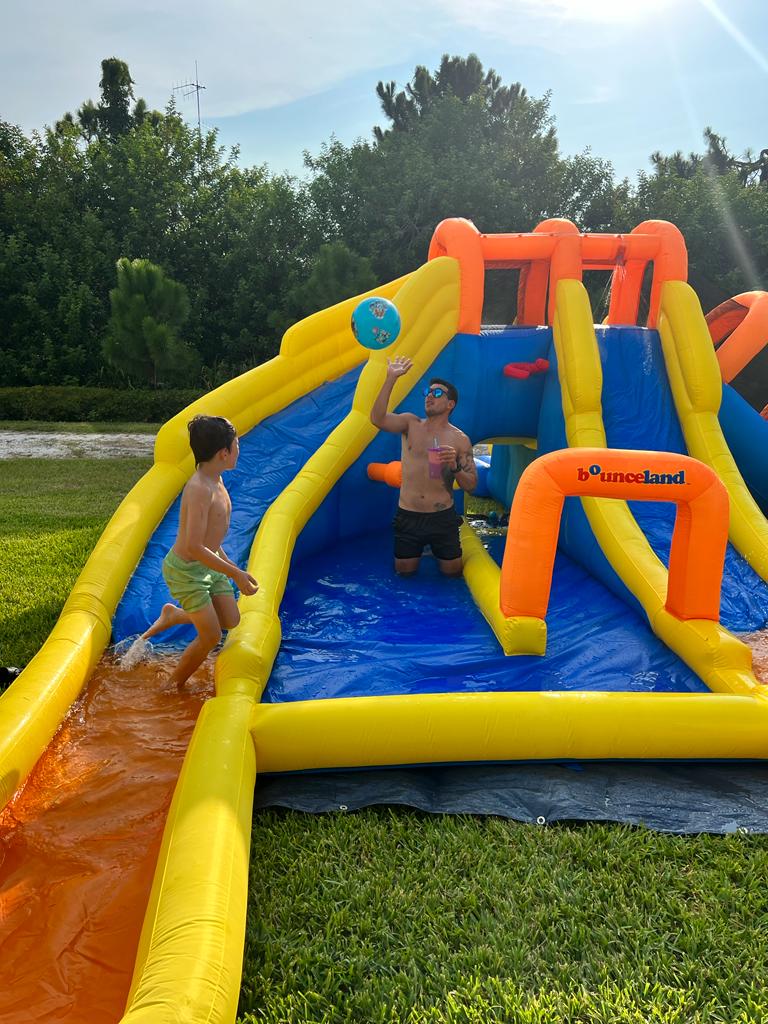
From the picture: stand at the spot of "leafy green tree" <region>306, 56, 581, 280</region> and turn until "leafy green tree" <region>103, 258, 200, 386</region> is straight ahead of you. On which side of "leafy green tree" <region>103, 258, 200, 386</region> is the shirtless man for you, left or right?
left

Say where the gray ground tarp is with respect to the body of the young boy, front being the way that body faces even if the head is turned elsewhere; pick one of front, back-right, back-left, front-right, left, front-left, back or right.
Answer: front-right

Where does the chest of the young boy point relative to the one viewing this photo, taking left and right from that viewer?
facing to the right of the viewer

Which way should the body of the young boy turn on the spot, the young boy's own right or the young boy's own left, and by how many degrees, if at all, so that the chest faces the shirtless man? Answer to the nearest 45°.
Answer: approximately 45° to the young boy's own left

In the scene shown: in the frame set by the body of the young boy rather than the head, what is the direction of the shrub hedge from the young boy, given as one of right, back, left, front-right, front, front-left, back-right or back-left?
left

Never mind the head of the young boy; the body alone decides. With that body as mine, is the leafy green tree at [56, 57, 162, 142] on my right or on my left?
on my left

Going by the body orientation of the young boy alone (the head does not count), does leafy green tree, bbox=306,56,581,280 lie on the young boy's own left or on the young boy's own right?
on the young boy's own left

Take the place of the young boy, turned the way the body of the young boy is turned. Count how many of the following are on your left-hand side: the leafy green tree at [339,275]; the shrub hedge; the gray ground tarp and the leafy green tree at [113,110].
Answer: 3

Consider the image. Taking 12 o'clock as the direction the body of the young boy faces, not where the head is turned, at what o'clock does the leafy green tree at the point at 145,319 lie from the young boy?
The leafy green tree is roughly at 9 o'clock from the young boy.

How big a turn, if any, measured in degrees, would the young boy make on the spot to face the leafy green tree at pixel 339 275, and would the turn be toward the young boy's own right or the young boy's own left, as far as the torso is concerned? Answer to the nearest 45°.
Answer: approximately 90° to the young boy's own left

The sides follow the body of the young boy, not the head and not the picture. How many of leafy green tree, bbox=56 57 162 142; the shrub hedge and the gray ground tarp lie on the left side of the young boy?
2
